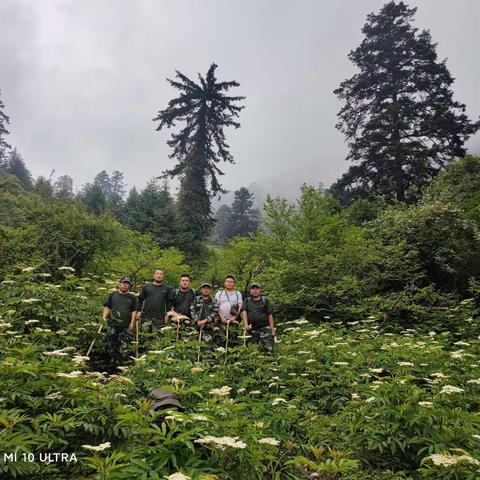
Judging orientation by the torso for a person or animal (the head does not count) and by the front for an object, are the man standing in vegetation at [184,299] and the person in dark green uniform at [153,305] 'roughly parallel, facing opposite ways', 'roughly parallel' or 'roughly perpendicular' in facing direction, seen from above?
roughly parallel

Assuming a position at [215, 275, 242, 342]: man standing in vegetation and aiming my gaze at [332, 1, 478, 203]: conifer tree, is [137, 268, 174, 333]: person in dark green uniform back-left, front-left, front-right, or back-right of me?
back-left

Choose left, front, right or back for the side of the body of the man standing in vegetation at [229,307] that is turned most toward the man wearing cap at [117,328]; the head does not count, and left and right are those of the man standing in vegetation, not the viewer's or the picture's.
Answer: right

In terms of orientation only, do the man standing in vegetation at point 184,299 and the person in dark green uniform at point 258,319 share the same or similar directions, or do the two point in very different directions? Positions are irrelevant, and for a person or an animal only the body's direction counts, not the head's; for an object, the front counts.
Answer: same or similar directions

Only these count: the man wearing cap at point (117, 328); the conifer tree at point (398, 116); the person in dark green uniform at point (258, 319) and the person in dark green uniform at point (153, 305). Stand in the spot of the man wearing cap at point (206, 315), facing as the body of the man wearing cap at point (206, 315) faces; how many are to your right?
2

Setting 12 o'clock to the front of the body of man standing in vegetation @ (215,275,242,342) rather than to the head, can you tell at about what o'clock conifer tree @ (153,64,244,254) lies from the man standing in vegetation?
The conifer tree is roughly at 6 o'clock from the man standing in vegetation.

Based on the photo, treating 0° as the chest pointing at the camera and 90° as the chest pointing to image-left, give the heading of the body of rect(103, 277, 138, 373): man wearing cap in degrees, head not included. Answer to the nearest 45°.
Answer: approximately 0°

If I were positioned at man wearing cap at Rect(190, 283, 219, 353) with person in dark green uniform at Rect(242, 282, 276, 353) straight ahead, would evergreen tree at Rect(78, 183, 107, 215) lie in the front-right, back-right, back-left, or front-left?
back-left

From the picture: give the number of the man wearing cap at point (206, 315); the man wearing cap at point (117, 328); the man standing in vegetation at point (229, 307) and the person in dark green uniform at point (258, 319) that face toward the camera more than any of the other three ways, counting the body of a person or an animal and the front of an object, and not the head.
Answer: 4

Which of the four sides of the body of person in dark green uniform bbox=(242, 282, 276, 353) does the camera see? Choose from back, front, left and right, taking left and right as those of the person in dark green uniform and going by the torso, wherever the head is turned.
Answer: front

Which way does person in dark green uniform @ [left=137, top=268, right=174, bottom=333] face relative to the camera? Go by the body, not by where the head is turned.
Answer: toward the camera

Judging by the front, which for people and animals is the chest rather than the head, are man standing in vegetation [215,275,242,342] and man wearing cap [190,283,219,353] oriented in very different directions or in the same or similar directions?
same or similar directions

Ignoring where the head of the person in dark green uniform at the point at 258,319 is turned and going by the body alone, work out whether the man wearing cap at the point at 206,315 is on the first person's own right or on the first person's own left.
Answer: on the first person's own right

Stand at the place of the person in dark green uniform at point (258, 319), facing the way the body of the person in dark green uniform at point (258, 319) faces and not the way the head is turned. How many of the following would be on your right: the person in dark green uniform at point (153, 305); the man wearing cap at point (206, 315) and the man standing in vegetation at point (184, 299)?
3

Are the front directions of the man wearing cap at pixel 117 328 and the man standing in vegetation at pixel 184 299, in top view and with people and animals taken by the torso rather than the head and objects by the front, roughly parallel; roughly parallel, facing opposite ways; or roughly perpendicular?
roughly parallel

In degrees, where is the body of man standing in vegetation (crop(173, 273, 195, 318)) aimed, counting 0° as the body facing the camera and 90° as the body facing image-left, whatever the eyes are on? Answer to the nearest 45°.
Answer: approximately 0°

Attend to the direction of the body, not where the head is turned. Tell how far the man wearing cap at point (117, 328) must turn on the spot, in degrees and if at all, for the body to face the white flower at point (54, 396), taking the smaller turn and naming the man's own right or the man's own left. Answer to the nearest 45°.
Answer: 0° — they already face it
